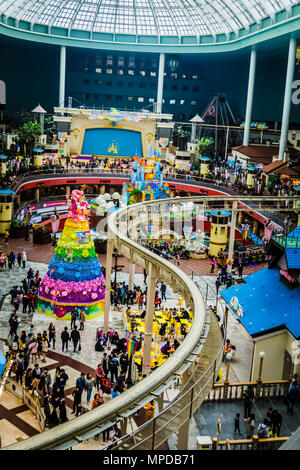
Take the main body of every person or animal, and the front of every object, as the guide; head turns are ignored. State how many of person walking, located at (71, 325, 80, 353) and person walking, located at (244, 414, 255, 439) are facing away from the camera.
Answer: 2

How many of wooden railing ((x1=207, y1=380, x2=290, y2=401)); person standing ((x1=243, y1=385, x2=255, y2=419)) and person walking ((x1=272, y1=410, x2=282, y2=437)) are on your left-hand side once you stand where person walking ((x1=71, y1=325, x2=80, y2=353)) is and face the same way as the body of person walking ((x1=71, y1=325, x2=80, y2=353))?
0

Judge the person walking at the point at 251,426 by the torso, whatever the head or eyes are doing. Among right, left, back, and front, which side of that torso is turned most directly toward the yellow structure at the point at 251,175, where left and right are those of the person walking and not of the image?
front

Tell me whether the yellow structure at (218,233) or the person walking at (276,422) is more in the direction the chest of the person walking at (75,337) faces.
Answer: the yellow structure

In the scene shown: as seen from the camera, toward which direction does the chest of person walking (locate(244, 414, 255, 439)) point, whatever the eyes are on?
away from the camera

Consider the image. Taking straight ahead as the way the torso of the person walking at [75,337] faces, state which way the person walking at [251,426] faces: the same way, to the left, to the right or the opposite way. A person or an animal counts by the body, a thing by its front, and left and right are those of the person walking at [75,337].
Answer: the same way

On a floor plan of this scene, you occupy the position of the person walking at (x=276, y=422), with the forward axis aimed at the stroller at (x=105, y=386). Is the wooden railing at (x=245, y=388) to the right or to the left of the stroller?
right

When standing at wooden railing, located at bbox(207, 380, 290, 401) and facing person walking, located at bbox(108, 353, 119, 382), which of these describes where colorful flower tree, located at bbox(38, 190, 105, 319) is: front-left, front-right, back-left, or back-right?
front-right

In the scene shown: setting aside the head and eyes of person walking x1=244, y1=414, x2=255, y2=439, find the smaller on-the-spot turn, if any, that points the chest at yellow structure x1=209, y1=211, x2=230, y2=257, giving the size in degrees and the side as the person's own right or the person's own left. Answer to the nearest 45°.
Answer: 0° — they already face it

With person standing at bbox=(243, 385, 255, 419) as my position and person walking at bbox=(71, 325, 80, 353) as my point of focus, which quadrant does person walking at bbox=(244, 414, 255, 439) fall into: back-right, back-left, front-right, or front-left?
back-left

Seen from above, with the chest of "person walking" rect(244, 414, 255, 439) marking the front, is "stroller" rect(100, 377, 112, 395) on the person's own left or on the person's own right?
on the person's own left

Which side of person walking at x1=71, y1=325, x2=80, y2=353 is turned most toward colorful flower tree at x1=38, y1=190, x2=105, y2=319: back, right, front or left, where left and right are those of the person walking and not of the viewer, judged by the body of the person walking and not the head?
front

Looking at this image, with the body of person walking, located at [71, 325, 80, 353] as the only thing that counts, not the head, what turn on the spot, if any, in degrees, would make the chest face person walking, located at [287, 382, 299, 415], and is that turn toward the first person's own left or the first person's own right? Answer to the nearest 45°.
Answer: approximately 135° to the first person's own right

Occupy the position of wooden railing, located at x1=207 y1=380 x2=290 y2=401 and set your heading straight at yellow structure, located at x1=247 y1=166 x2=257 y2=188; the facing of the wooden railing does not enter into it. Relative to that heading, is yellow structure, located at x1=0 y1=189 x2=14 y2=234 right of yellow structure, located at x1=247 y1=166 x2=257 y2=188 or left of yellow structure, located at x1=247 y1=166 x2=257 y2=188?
left

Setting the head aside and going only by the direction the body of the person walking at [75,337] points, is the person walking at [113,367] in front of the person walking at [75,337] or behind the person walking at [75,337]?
behind

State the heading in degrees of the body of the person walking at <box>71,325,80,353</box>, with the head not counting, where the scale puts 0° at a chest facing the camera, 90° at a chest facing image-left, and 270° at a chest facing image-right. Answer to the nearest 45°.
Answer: approximately 180°
